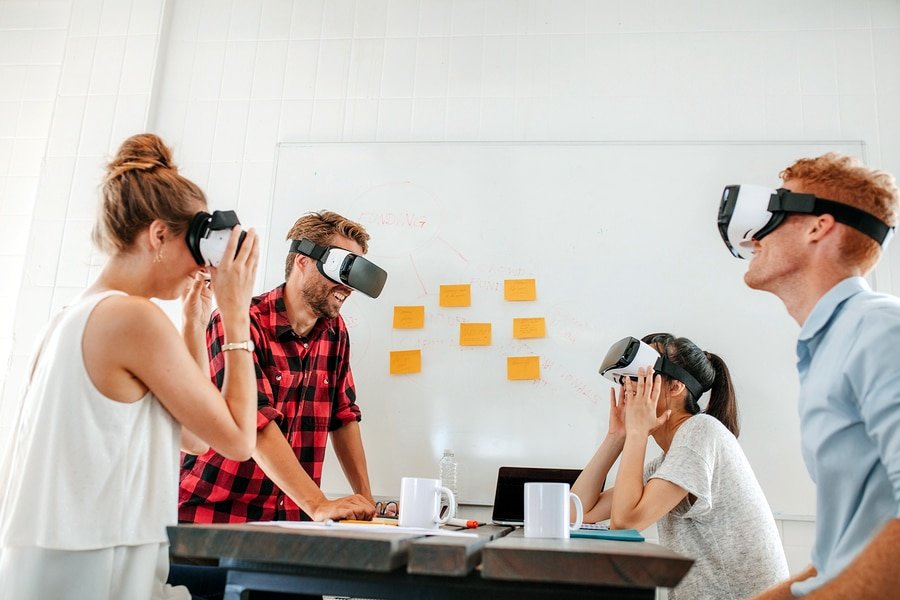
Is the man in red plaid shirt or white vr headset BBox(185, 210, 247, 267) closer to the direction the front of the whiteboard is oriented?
the white vr headset

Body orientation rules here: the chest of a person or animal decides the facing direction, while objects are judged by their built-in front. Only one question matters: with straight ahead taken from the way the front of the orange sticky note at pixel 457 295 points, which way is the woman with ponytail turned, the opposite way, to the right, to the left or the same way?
to the right

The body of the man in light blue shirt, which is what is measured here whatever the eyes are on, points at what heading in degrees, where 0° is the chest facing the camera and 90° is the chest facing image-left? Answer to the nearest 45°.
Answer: approximately 90°

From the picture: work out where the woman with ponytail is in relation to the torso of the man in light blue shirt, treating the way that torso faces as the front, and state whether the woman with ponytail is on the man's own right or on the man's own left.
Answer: on the man's own right

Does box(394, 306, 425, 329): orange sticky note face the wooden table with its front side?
yes

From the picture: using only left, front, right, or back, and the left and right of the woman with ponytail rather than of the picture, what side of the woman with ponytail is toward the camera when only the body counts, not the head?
left

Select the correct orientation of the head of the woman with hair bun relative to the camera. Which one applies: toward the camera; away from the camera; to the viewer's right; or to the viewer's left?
to the viewer's right

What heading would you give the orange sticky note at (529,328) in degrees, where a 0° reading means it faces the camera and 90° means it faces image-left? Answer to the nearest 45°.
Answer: approximately 0°

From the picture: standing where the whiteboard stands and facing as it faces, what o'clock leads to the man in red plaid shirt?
The man in red plaid shirt is roughly at 2 o'clock from the whiteboard.

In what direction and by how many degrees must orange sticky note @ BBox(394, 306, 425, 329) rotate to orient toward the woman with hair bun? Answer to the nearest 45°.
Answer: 0° — it already faces them

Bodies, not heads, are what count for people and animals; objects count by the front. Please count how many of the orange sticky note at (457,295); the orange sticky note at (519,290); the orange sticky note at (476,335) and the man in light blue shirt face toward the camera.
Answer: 3

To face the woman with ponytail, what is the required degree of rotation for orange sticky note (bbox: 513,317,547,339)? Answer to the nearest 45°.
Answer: approximately 45° to its left
